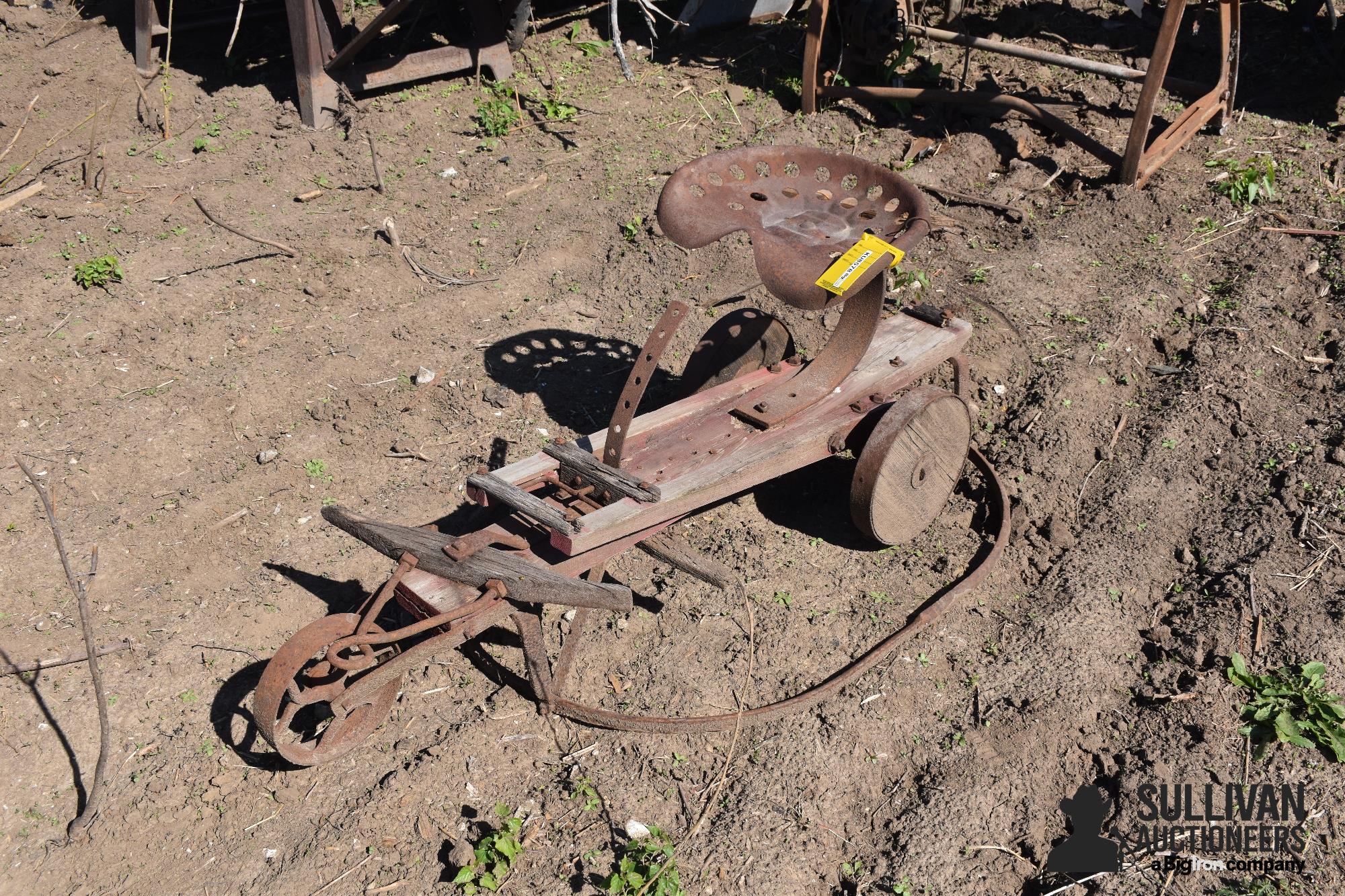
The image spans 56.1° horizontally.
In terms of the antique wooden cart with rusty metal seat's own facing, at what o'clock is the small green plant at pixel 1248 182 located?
The small green plant is roughly at 6 o'clock from the antique wooden cart with rusty metal seat.

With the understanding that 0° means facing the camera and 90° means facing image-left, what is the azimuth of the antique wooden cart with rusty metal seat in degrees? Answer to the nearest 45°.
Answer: approximately 45°

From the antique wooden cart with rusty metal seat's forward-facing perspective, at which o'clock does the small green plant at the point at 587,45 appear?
The small green plant is roughly at 4 o'clock from the antique wooden cart with rusty metal seat.

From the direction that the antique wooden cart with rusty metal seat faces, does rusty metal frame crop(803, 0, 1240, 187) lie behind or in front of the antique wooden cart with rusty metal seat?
behind

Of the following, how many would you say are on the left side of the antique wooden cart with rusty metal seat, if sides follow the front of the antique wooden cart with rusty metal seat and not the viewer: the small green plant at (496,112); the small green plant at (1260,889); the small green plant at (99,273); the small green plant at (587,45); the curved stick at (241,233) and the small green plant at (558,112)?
1

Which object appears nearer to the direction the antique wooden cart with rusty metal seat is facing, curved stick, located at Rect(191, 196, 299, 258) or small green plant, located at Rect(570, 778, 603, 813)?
the small green plant

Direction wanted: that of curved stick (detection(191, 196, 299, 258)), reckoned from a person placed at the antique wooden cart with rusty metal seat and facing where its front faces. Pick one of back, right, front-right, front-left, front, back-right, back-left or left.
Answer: right

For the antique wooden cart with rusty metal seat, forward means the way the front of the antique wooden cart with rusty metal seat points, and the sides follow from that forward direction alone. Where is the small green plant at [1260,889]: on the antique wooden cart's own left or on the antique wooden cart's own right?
on the antique wooden cart's own left

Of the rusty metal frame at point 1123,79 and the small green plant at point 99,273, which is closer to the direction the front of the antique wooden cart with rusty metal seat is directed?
the small green plant

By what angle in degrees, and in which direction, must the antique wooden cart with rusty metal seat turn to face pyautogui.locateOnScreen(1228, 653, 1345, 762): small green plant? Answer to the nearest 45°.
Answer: approximately 135° to its left

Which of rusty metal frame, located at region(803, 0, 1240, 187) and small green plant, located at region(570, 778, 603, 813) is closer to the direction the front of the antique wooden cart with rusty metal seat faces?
the small green plant

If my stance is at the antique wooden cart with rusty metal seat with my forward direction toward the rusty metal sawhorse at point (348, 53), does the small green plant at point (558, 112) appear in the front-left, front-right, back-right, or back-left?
front-right

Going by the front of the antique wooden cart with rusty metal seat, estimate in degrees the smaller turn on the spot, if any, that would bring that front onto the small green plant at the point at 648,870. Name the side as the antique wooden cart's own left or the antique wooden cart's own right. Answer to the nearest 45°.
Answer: approximately 45° to the antique wooden cart's own left

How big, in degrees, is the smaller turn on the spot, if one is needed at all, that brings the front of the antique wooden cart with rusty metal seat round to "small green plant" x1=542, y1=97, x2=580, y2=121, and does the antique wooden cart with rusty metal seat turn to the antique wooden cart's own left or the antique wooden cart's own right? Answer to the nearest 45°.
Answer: approximately 135° to the antique wooden cart's own right

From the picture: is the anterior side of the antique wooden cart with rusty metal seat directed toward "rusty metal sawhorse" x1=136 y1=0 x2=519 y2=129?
no

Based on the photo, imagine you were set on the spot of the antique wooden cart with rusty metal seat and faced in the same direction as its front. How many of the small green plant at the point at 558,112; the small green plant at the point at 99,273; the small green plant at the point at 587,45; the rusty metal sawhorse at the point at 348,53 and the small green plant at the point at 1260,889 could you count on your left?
1

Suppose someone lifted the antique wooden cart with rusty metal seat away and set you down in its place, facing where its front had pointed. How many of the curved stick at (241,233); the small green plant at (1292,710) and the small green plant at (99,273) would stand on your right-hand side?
2

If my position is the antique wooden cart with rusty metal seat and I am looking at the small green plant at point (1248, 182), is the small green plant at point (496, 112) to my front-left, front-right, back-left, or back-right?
front-left

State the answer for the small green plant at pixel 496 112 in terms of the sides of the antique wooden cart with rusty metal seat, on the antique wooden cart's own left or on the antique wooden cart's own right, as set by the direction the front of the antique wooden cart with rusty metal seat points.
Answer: on the antique wooden cart's own right
